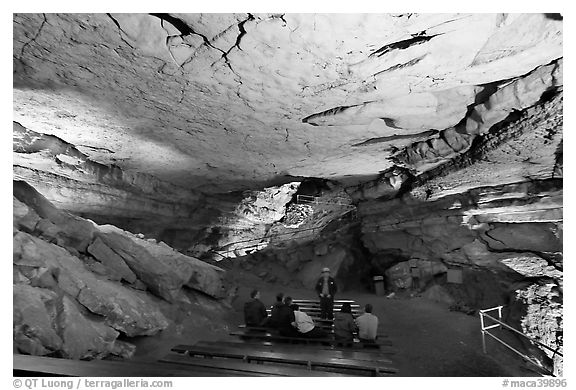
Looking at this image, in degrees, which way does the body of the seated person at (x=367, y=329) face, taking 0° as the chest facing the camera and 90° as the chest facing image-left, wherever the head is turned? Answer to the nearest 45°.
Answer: approximately 180°

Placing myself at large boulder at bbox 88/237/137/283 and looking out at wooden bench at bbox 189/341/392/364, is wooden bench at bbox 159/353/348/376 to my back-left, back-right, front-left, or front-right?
front-right

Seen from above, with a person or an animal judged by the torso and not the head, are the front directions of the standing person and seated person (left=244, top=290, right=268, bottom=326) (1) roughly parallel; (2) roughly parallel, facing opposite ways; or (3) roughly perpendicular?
roughly parallel, facing opposite ways

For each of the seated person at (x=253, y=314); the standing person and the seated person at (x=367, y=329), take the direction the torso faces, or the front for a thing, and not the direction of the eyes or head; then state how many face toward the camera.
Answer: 1

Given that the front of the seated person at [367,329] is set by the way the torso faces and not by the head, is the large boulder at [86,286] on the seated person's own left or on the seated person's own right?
on the seated person's own left

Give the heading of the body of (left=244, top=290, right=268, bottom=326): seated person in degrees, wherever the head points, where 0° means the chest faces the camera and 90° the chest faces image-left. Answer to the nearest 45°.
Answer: approximately 180°

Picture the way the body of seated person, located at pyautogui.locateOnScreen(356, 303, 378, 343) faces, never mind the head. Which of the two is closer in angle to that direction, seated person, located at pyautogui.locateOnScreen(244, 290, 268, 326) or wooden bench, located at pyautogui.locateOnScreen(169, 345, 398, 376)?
the seated person

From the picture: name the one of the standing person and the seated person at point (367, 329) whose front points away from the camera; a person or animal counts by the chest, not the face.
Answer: the seated person

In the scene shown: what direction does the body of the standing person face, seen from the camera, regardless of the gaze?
toward the camera

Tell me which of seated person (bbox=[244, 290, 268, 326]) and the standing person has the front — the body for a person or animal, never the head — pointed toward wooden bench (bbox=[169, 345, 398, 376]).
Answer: the standing person

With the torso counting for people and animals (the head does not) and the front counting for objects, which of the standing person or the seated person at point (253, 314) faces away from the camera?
the seated person

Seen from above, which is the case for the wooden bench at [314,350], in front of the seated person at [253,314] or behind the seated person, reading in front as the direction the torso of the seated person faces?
behind

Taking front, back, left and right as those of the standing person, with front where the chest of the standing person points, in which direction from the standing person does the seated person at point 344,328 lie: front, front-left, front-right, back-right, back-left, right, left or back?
front

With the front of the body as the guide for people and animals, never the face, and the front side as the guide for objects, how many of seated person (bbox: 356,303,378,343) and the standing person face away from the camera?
1
